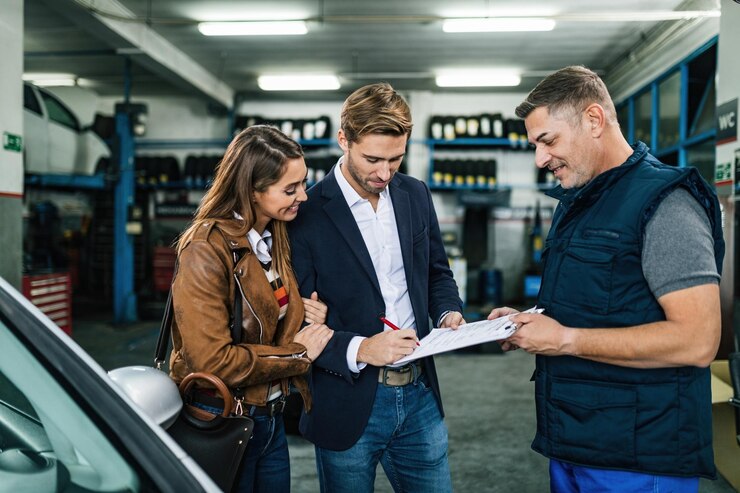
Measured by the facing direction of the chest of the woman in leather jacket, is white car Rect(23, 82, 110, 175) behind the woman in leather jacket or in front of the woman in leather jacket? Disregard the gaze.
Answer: behind

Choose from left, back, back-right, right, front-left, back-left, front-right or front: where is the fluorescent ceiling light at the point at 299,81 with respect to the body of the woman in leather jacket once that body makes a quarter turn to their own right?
back-right

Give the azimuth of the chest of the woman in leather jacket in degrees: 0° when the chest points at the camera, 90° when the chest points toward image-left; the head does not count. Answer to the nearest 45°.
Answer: approximately 315°

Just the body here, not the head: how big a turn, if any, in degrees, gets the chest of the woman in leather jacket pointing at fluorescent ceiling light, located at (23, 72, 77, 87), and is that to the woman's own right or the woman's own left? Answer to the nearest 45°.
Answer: approximately 135° to the woman's own left

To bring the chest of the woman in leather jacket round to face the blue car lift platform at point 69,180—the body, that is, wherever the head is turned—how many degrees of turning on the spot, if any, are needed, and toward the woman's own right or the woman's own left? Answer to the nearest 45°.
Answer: approximately 135° to the woman's own left

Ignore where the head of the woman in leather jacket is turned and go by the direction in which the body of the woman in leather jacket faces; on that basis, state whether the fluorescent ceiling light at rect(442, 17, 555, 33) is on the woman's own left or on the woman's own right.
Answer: on the woman's own left

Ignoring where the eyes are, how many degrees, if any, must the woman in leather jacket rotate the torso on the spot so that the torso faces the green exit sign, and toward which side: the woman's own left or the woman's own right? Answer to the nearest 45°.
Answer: approximately 180°

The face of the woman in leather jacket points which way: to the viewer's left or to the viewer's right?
to the viewer's right

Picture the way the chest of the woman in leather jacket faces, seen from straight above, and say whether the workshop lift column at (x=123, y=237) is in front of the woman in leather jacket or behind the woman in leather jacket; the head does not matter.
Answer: behind

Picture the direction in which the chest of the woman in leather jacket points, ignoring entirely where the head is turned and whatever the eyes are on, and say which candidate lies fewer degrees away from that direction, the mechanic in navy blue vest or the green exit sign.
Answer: the mechanic in navy blue vest
